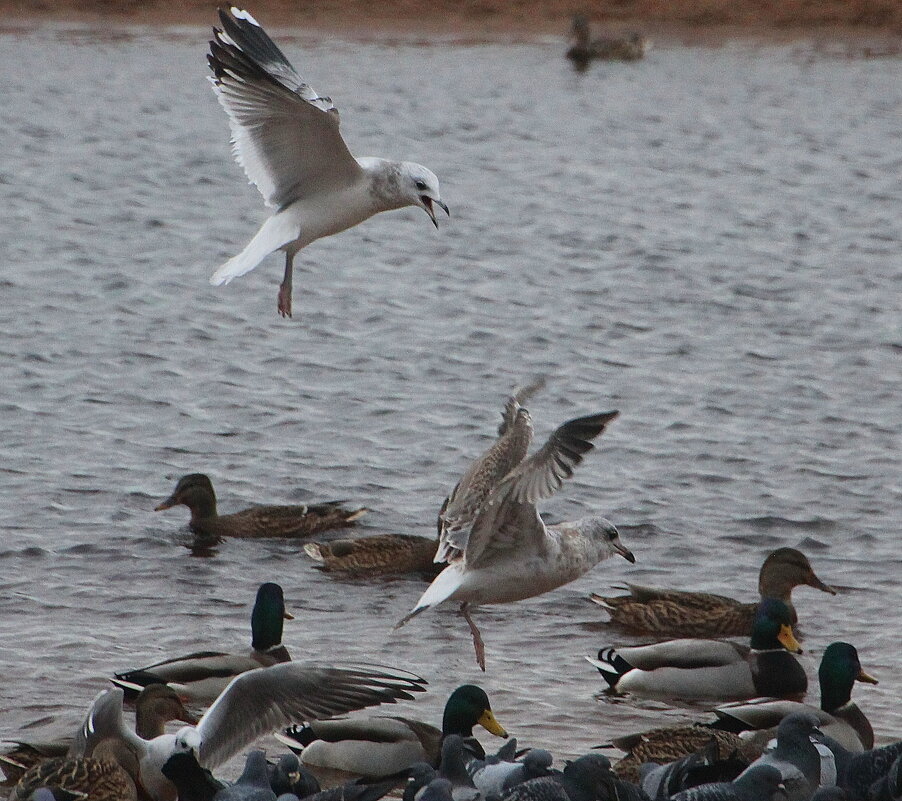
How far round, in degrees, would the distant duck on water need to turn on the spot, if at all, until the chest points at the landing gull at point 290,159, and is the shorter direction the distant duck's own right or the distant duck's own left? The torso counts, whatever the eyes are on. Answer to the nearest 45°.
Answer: approximately 90° to the distant duck's own left

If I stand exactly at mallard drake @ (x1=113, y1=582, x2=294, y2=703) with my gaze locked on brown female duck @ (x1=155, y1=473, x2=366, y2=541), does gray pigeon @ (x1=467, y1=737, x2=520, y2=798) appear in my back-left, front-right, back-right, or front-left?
back-right

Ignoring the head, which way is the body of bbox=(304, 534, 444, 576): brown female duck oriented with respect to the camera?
to the viewer's right

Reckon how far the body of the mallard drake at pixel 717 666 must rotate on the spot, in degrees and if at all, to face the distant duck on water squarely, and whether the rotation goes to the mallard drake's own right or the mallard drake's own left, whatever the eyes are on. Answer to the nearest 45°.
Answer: approximately 90° to the mallard drake's own left

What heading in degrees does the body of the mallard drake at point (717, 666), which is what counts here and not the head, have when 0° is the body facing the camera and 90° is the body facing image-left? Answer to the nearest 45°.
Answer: approximately 270°

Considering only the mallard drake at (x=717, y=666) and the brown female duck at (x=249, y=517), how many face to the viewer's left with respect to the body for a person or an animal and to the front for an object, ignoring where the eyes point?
1

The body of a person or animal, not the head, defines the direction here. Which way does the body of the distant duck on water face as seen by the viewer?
to the viewer's left

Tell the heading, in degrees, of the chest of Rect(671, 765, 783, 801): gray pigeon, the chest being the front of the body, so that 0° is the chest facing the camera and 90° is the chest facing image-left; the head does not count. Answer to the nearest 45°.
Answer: approximately 270°

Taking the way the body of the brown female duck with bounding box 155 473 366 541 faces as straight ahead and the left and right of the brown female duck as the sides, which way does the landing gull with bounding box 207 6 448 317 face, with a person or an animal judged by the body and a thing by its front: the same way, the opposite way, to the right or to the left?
the opposite way

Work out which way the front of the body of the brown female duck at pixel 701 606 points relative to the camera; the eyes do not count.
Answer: to the viewer's right
